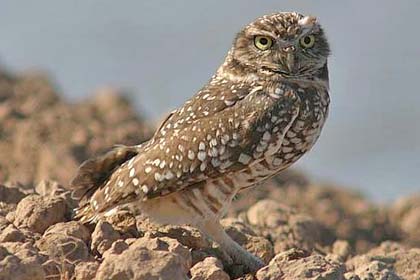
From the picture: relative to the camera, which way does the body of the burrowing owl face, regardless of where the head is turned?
to the viewer's right

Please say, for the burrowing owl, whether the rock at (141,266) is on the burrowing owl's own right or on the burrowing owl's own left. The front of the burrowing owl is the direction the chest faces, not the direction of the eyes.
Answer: on the burrowing owl's own right

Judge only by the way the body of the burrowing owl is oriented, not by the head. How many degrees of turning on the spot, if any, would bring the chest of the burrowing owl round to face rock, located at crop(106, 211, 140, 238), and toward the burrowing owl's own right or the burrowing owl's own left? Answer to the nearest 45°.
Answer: approximately 180°
